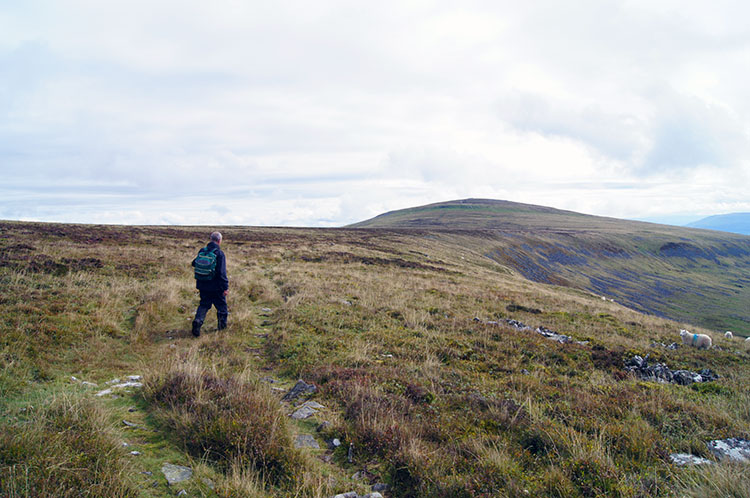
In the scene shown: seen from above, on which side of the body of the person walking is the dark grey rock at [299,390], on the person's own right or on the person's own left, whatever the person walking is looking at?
on the person's own right

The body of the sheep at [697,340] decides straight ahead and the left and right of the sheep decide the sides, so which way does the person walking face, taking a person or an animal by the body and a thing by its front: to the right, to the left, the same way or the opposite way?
to the right

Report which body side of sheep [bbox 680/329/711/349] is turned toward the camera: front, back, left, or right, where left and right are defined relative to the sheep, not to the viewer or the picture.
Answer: left

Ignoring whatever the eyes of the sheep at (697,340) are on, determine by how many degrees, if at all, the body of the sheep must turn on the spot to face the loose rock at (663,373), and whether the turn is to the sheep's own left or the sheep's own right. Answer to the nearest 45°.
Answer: approximately 90° to the sheep's own left

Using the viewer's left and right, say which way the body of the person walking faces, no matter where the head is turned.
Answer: facing away from the viewer and to the right of the viewer

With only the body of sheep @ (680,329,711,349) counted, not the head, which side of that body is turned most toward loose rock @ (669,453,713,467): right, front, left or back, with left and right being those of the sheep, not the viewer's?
left

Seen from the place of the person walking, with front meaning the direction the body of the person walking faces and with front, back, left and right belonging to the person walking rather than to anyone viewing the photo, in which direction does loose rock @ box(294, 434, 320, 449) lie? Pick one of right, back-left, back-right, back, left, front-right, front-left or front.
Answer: back-right

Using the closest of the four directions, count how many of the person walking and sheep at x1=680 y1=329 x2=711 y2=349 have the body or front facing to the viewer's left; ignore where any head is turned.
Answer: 1
